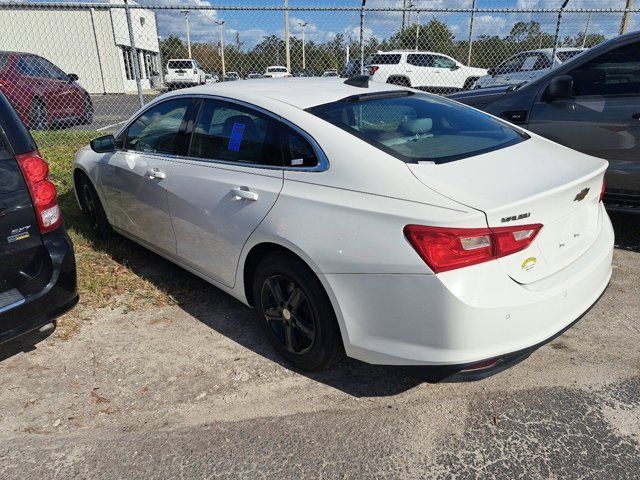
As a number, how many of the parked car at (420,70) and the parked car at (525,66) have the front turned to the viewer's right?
1

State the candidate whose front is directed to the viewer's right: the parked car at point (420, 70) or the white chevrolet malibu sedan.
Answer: the parked car

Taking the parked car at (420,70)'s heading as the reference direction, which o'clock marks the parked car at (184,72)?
the parked car at (184,72) is roughly at 7 o'clock from the parked car at (420,70).

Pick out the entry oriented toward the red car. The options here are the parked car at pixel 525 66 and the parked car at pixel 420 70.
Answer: the parked car at pixel 525 66

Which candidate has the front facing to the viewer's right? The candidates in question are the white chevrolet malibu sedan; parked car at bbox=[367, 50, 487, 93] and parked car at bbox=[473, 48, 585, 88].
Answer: parked car at bbox=[367, 50, 487, 93]

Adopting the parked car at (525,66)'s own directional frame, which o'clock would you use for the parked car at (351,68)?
the parked car at (351,68) is roughly at 12 o'clock from the parked car at (525,66).

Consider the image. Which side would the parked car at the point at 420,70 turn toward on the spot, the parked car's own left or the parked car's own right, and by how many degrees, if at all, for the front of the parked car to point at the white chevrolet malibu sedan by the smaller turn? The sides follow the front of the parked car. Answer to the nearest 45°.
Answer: approximately 90° to the parked car's own right

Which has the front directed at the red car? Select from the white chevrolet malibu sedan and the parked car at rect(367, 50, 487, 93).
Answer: the white chevrolet malibu sedan

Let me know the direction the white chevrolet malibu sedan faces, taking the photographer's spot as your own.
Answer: facing away from the viewer and to the left of the viewer

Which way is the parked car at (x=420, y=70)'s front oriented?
to the viewer's right

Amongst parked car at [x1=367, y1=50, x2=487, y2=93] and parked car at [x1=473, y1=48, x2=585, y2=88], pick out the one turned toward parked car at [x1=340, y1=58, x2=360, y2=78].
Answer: parked car at [x1=473, y1=48, x2=585, y2=88]
